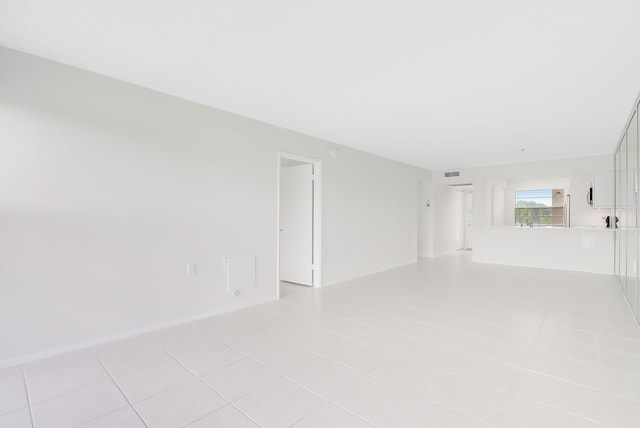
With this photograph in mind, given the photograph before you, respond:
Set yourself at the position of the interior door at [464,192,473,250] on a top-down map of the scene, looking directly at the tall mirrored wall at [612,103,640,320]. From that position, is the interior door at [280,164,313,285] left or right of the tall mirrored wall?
right

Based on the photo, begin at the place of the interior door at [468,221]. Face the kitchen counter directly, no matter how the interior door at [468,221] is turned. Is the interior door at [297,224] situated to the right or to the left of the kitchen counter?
right

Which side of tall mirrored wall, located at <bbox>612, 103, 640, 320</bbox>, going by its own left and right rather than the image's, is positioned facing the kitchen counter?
right

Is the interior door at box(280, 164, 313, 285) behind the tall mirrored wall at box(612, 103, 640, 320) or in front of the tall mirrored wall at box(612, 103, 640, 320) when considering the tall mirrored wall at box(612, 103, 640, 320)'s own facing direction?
in front

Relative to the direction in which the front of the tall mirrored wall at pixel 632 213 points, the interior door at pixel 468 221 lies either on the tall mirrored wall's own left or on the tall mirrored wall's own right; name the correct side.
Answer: on the tall mirrored wall's own right

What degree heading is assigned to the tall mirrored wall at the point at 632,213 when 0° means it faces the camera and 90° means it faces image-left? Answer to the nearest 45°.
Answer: approximately 90°

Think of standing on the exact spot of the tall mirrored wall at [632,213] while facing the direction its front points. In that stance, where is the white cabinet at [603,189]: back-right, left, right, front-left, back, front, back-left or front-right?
right
